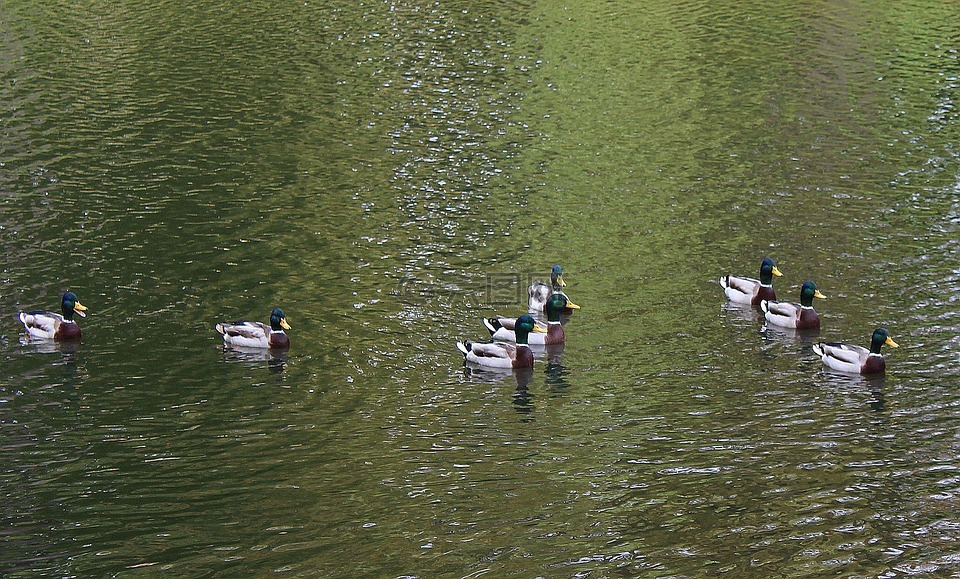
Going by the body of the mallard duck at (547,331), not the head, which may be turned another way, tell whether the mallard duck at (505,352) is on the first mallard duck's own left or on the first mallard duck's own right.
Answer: on the first mallard duck's own right

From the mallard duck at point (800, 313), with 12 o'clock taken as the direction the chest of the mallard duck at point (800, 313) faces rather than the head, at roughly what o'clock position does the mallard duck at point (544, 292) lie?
the mallard duck at point (544, 292) is roughly at 6 o'clock from the mallard duck at point (800, 313).

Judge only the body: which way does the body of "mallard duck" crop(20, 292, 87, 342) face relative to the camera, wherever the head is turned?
to the viewer's right

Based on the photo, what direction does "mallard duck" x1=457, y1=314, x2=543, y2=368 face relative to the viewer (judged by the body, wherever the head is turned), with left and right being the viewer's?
facing to the right of the viewer

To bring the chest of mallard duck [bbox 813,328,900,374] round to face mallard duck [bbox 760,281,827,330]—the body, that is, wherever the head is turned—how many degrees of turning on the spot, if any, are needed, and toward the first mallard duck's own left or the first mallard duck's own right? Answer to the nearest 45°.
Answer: approximately 135° to the first mallard duck's own left

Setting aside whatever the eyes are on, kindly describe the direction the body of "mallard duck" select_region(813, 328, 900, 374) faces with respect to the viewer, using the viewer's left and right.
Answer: facing to the right of the viewer

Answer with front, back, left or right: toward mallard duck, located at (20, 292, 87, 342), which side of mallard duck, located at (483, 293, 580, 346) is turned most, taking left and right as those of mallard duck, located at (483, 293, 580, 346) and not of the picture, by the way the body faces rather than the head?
back

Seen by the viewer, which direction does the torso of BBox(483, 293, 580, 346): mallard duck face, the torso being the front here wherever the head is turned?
to the viewer's right

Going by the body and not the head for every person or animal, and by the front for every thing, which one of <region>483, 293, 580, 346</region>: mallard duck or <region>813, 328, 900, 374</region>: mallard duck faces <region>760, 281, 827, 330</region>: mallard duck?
<region>483, 293, 580, 346</region>: mallard duck

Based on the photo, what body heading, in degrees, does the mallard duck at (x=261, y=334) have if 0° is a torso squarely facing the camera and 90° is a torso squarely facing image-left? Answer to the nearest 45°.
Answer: approximately 270°

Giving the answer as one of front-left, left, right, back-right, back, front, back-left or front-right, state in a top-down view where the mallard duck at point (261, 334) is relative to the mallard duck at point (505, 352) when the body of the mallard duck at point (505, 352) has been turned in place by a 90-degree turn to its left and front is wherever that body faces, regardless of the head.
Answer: left

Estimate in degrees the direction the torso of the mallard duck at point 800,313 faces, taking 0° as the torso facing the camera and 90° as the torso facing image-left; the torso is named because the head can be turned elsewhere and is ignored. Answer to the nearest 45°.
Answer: approximately 270°

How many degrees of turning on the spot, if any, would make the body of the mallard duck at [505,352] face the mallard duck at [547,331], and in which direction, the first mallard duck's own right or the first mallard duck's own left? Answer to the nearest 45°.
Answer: approximately 45° to the first mallard duck's own left

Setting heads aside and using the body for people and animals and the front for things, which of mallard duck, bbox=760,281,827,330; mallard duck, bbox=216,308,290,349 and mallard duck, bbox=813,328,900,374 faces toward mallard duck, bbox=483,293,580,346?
mallard duck, bbox=216,308,290,349

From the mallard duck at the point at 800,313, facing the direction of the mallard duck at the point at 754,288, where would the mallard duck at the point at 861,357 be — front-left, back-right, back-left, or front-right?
back-left
